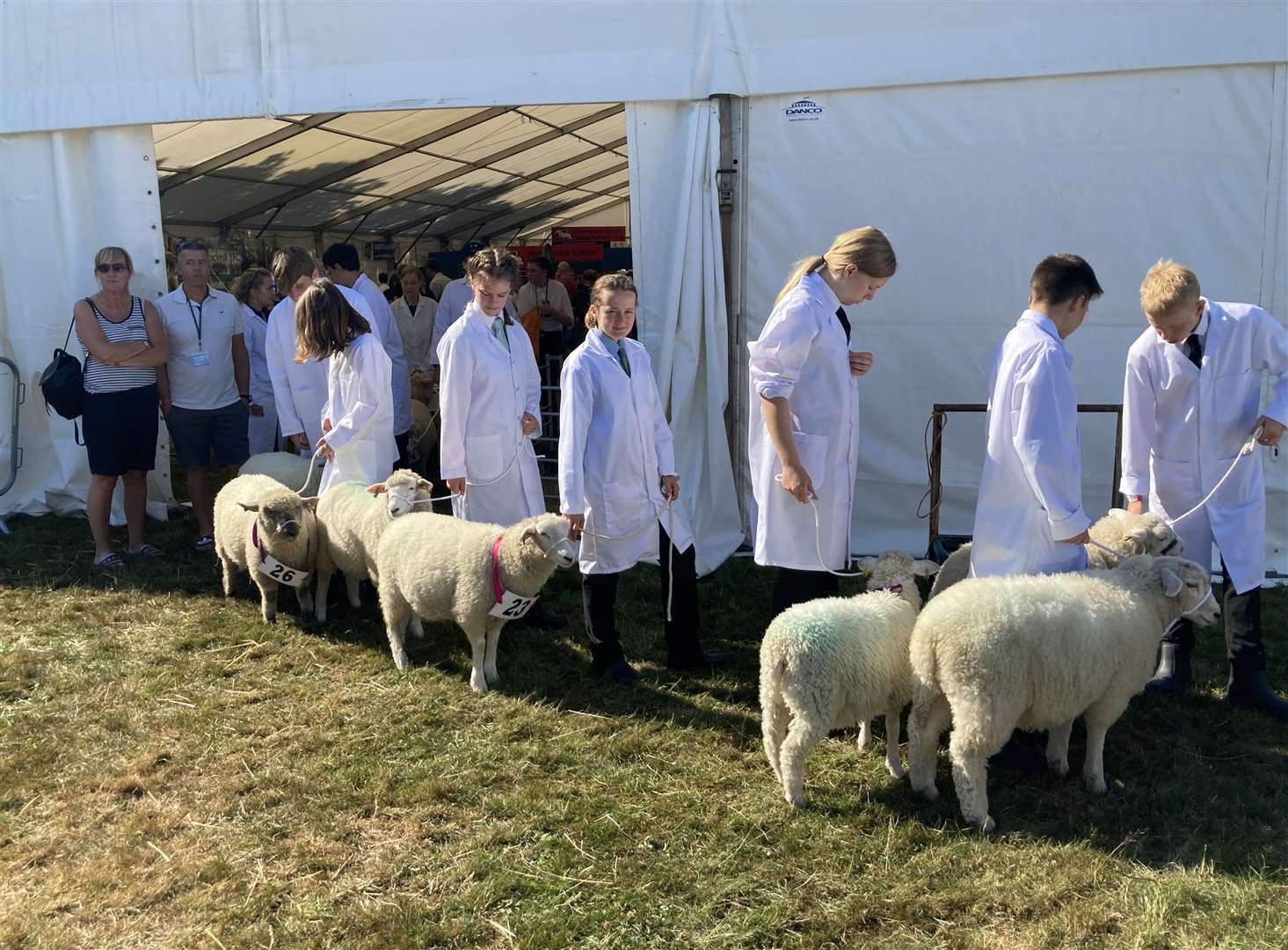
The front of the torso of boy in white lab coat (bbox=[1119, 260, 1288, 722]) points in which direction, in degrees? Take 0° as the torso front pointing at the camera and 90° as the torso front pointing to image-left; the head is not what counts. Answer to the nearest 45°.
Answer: approximately 0°

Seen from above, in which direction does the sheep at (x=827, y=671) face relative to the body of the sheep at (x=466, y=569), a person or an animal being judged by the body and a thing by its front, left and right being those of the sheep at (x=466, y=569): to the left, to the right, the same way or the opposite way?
to the left

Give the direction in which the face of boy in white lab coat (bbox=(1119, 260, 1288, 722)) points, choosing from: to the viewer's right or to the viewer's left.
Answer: to the viewer's left

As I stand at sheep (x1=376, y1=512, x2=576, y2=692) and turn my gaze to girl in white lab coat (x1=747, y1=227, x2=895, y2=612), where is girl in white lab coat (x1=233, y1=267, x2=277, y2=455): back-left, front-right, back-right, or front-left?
back-left

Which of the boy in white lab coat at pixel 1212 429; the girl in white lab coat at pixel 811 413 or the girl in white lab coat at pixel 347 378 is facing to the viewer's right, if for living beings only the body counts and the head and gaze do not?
the girl in white lab coat at pixel 811 413

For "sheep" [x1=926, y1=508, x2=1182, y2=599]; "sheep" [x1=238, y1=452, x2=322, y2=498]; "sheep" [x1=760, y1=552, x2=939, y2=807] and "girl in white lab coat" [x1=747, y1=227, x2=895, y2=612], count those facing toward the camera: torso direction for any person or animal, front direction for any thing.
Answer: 0

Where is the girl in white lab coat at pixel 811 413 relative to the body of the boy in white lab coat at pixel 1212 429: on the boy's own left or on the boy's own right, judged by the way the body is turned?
on the boy's own right

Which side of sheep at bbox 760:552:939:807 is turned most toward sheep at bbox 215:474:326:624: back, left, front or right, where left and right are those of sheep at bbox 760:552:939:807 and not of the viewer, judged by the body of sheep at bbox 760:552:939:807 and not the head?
left

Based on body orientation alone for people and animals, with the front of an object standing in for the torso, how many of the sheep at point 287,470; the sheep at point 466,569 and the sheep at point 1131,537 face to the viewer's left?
0

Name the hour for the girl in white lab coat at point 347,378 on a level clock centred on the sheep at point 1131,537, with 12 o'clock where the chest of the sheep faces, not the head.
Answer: The girl in white lab coat is roughly at 6 o'clock from the sheep.

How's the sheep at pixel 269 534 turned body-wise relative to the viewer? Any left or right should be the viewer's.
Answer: facing the viewer and to the right of the viewer

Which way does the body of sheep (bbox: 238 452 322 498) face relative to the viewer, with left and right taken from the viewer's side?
facing to the right of the viewer

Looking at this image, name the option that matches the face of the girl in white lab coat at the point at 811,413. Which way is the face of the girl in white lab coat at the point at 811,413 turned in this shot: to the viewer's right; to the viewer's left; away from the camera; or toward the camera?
to the viewer's right

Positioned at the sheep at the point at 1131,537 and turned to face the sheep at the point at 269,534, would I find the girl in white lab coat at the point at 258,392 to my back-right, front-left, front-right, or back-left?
front-right
